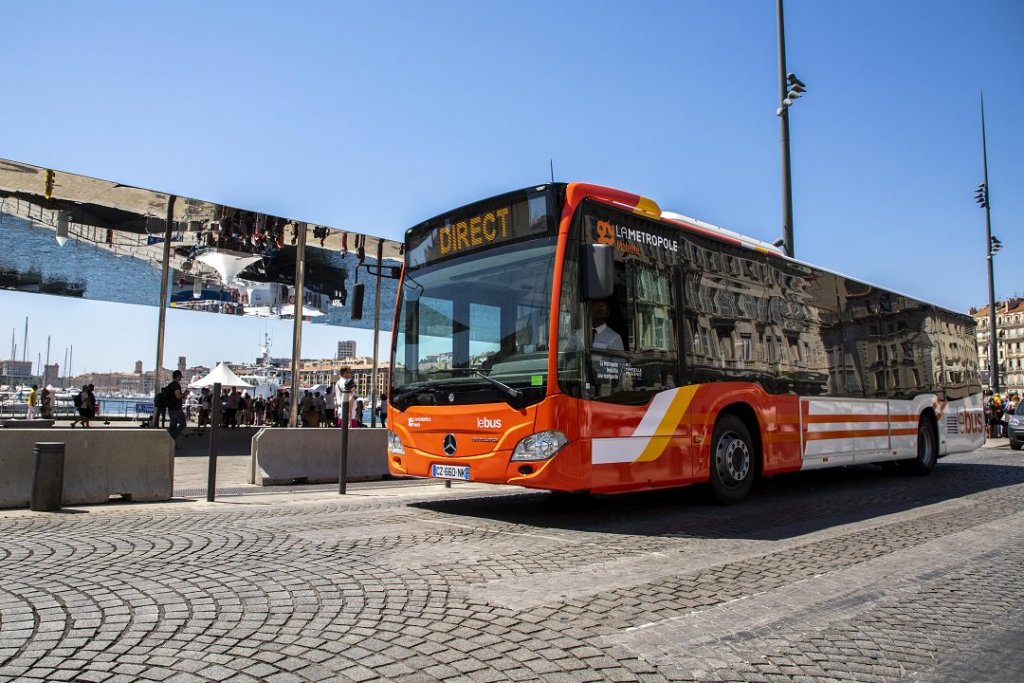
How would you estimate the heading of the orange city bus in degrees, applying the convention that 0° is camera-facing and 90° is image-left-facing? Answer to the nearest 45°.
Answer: approximately 45°

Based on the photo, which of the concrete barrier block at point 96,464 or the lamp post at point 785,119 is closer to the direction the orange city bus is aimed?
the concrete barrier block

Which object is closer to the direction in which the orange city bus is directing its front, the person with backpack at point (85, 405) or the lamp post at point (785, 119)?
the person with backpack

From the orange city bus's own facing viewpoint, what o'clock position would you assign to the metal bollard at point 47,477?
The metal bollard is roughly at 1 o'clock from the orange city bus.

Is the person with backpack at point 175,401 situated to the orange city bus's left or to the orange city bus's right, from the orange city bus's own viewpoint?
on its right

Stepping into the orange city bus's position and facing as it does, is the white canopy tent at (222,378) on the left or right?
on its right

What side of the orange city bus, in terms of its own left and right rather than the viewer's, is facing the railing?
right

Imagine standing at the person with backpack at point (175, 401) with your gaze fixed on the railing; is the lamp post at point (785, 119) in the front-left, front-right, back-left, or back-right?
back-right

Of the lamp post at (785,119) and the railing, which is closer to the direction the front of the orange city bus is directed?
the railing

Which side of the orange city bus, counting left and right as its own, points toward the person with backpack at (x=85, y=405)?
right

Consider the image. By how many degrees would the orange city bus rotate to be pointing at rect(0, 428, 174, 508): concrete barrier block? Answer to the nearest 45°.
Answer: approximately 45° to its right
